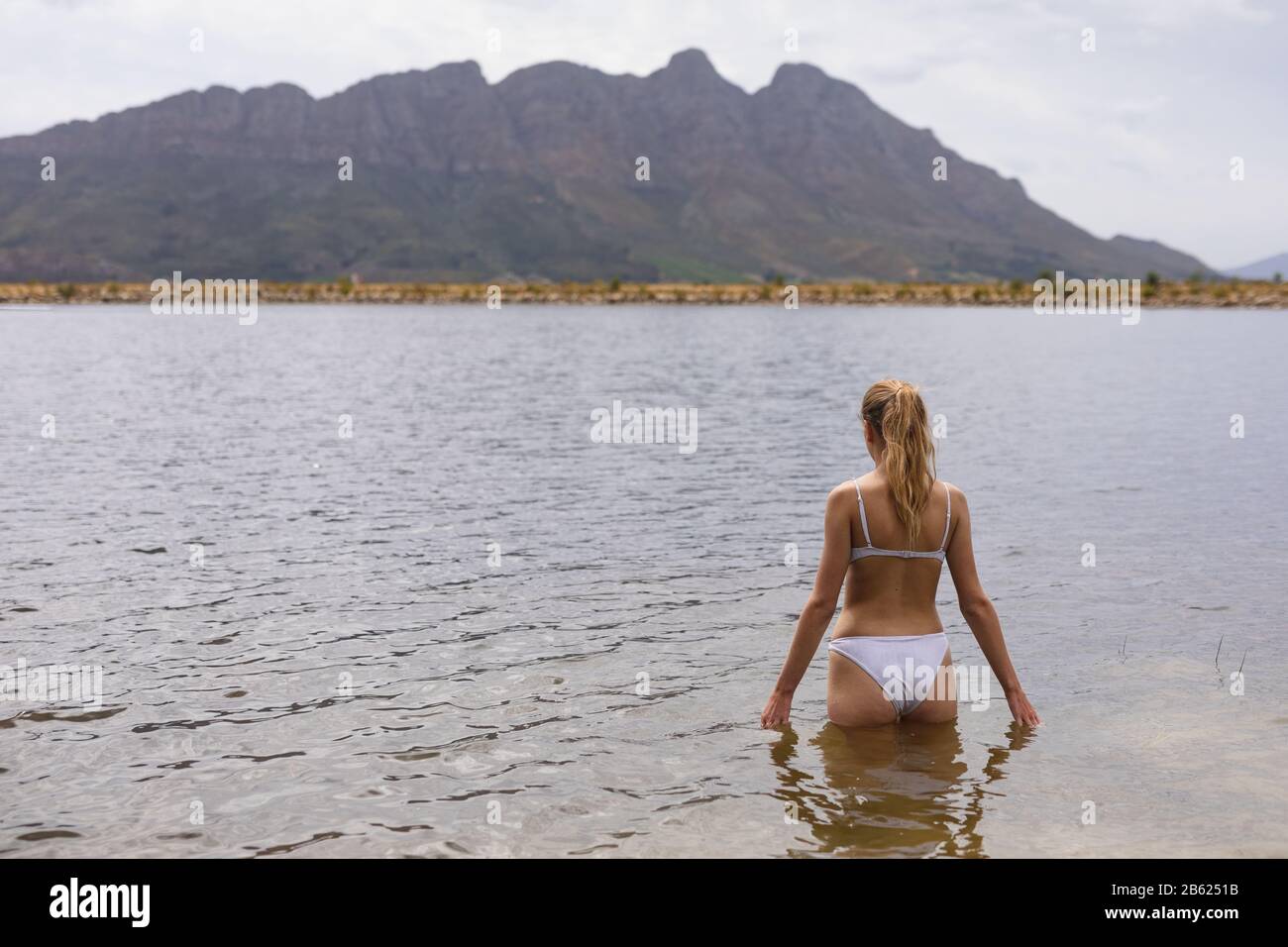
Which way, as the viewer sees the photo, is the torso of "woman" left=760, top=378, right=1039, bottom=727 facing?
away from the camera
